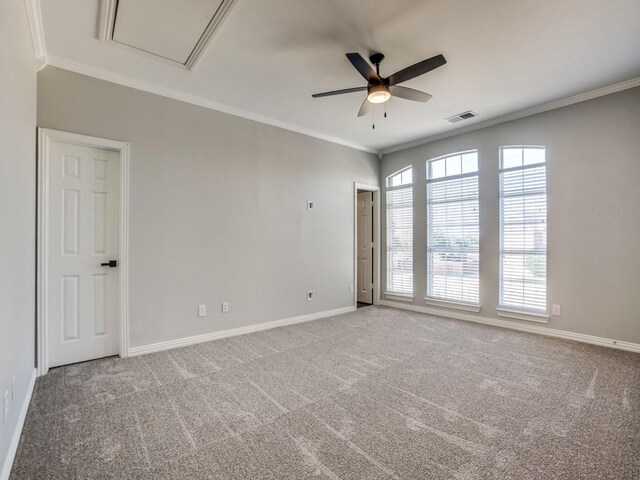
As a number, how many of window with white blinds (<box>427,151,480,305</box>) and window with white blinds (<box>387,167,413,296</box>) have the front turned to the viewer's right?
0

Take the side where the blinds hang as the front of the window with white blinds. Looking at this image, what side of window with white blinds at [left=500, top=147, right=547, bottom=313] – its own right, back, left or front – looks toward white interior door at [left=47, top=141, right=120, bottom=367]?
front

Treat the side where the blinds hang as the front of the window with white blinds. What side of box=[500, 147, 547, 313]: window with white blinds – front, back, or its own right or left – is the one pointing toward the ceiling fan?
front

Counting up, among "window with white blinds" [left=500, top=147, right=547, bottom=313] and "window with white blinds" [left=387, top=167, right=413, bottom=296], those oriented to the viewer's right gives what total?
0

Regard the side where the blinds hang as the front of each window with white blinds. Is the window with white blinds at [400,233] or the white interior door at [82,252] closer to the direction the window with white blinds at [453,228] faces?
the white interior door

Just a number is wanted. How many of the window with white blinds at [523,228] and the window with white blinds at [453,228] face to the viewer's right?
0

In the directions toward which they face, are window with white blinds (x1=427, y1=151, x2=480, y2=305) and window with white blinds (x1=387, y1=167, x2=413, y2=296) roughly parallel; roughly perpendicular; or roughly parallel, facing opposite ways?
roughly parallel

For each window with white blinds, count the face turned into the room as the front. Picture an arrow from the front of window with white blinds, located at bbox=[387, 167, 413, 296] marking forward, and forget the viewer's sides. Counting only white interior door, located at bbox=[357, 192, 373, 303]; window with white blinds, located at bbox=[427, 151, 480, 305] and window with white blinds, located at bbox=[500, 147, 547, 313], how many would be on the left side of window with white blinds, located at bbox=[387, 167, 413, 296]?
2

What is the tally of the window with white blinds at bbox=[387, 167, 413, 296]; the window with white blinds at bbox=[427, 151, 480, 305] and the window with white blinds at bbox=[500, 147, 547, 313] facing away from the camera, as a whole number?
0

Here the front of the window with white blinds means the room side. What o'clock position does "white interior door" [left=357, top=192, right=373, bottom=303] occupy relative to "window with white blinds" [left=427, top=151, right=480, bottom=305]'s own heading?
The white interior door is roughly at 2 o'clock from the window with white blinds.

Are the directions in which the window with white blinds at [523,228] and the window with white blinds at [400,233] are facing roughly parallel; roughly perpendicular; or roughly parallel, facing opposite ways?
roughly parallel

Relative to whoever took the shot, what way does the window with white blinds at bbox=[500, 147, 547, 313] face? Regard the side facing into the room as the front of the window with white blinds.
facing the viewer and to the left of the viewer

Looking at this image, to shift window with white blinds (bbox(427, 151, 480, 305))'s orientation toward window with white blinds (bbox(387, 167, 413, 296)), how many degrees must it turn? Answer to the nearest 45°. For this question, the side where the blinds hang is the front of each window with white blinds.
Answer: approximately 90° to its right

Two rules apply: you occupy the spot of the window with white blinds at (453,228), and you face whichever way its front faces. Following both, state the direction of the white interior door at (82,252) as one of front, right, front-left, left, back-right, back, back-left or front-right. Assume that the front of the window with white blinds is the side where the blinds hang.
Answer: front

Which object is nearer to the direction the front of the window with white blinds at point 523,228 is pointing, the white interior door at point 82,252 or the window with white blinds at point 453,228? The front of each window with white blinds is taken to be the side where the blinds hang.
the white interior door

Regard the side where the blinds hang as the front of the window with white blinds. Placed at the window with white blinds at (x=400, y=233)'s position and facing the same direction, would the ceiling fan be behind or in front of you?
in front
